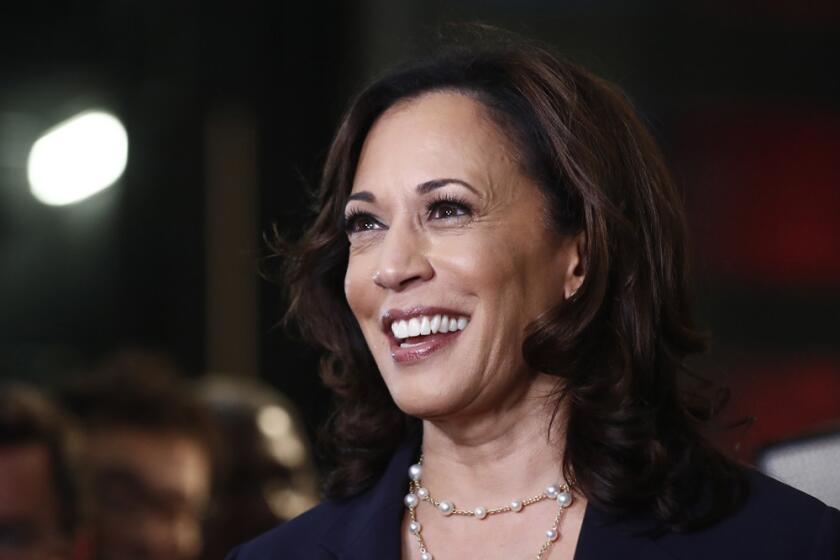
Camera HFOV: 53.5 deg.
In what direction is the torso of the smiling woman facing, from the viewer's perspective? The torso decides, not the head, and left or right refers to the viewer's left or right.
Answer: facing the viewer and to the left of the viewer

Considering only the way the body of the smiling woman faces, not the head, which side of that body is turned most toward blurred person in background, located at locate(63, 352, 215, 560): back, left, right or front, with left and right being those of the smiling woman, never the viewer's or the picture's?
right

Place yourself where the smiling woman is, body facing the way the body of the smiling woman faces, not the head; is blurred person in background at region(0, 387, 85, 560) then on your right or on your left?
on your right

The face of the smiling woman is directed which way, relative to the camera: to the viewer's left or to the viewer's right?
to the viewer's left

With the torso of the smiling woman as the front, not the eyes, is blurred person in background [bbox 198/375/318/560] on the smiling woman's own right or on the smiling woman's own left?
on the smiling woman's own right
